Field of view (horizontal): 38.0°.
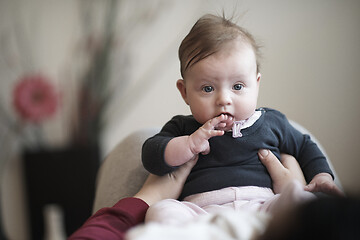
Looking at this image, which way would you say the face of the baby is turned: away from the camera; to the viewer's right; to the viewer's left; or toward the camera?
toward the camera

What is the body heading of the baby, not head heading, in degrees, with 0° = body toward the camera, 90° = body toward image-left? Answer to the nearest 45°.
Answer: approximately 0°

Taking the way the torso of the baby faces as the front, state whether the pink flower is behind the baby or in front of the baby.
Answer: behind

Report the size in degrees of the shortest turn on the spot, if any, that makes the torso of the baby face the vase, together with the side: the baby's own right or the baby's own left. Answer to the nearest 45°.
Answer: approximately 135° to the baby's own right
